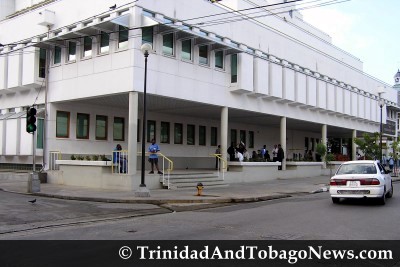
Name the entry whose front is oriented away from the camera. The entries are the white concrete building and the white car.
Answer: the white car

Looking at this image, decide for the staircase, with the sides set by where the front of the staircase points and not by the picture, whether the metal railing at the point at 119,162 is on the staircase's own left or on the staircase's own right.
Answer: on the staircase's own right

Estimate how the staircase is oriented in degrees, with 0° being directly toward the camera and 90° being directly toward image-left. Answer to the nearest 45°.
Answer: approximately 0°

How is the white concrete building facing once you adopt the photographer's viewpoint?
facing the viewer and to the right of the viewer

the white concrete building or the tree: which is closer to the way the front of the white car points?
the tree

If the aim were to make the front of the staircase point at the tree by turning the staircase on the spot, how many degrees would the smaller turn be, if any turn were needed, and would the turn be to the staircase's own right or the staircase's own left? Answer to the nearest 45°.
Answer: approximately 135° to the staircase's own left

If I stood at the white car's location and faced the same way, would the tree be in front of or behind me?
in front

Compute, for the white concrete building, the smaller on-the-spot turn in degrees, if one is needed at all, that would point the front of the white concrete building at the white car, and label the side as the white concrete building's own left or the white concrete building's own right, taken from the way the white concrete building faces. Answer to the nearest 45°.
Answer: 0° — it already faces it

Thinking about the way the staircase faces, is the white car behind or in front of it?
in front

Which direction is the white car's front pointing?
away from the camera

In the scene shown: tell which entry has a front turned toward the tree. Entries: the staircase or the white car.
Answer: the white car

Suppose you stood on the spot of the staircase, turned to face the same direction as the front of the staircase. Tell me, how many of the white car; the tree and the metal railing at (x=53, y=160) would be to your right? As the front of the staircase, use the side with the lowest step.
1
